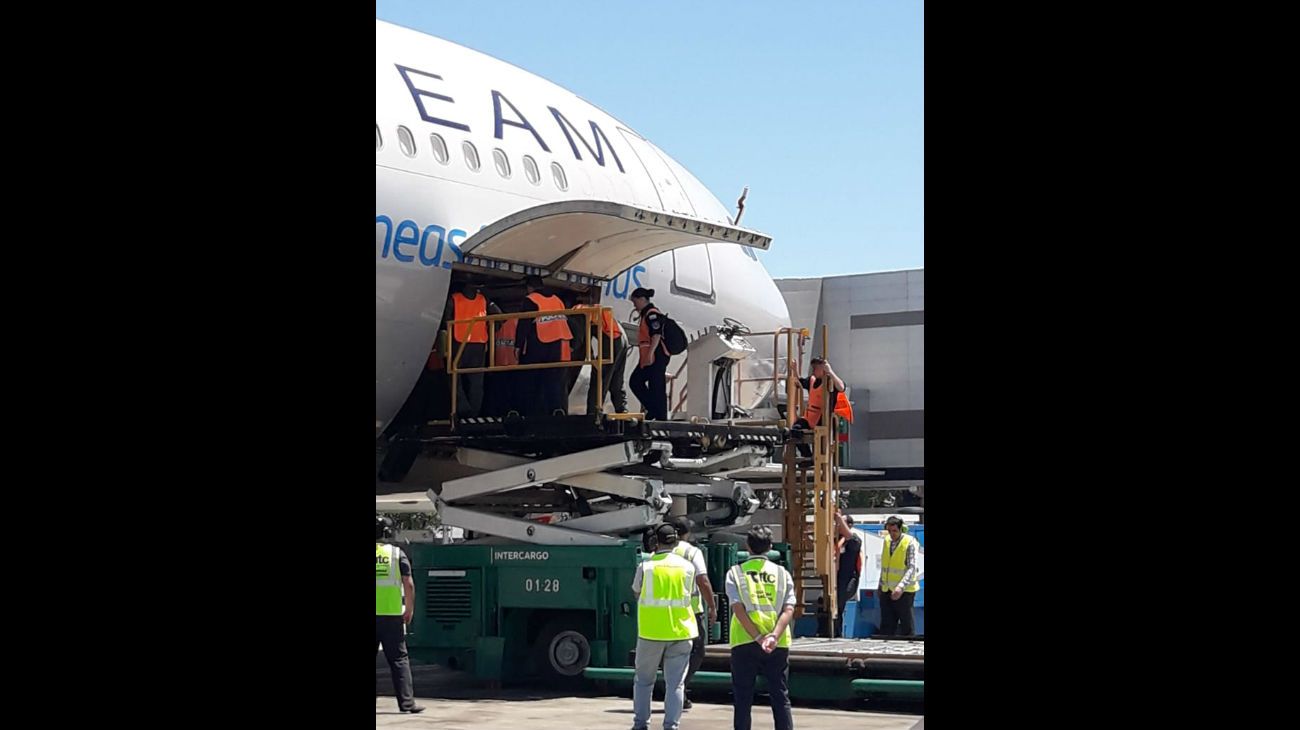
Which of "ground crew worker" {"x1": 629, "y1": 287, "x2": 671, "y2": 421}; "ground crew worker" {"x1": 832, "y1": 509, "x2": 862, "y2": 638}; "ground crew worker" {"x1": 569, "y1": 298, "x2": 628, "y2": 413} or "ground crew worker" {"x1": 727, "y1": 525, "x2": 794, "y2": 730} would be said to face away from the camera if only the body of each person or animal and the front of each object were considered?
"ground crew worker" {"x1": 727, "y1": 525, "x2": 794, "y2": 730}

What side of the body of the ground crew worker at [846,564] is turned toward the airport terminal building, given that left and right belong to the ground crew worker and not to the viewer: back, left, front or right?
right

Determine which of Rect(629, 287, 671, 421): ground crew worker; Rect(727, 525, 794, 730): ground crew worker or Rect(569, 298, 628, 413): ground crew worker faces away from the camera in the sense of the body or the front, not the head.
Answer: Rect(727, 525, 794, 730): ground crew worker

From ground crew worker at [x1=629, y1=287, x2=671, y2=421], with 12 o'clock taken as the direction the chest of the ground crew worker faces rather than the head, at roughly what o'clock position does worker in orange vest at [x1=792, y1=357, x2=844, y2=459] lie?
The worker in orange vest is roughly at 5 o'clock from the ground crew worker.

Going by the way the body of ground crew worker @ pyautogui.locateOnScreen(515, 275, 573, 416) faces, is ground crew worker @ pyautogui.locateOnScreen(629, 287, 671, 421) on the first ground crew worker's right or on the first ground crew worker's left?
on the first ground crew worker's right

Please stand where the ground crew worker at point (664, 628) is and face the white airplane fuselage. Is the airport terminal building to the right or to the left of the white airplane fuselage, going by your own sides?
right

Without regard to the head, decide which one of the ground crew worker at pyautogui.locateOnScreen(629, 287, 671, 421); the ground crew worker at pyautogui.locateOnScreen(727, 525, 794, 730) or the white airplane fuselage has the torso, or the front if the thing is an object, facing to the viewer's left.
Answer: the ground crew worker at pyautogui.locateOnScreen(629, 287, 671, 421)

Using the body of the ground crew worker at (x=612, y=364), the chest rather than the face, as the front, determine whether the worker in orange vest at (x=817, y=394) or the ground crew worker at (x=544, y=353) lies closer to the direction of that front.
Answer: the ground crew worker

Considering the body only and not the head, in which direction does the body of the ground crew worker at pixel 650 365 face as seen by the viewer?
to the viewer's left

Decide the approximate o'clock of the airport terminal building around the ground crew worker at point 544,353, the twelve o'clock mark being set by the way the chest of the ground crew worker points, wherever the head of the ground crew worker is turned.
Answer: The airport terminal building is roughly at 2 o'clock from the ground crew worker.

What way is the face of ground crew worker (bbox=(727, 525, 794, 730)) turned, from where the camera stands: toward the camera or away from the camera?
away from the camera

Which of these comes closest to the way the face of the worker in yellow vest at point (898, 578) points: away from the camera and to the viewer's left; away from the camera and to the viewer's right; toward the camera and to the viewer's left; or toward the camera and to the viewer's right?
toward the camera and to the viewer's left

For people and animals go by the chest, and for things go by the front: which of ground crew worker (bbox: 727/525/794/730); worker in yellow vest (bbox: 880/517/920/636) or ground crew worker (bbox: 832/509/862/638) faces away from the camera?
ground crew worker (bbox: 727/525/794/730)
